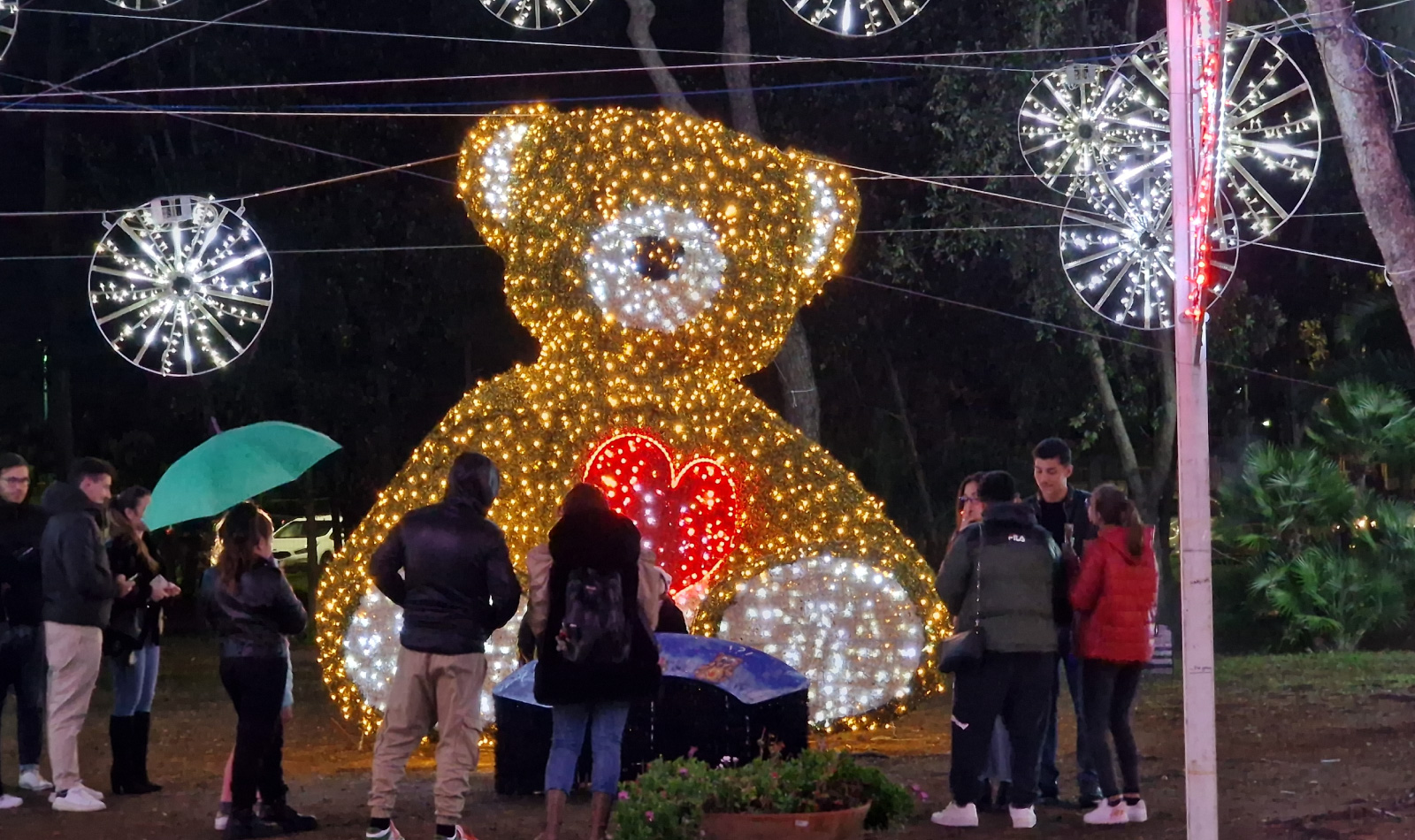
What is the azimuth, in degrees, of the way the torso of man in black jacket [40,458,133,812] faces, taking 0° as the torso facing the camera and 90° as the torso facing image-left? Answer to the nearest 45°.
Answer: approximately 270°

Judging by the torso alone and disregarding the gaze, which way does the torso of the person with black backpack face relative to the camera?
away from the camera

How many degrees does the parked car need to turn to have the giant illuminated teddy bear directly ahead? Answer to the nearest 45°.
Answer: approximately 90° to its left

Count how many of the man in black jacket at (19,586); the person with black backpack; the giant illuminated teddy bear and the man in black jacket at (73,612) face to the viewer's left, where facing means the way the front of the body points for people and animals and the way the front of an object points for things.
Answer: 0

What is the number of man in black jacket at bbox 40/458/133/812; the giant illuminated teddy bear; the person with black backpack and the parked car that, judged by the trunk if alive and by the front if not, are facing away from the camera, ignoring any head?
1

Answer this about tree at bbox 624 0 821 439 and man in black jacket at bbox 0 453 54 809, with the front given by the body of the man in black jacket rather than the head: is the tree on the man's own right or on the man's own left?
on the man's own left

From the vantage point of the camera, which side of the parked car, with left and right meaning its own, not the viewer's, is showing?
left

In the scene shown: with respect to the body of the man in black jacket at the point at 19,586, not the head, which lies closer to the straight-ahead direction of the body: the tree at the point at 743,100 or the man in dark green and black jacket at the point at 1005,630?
the man in dark green and black jacket

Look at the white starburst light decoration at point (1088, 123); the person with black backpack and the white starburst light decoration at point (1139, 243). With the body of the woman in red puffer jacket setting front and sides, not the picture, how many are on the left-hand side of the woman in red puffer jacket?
1

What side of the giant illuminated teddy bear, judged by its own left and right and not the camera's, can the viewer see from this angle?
front

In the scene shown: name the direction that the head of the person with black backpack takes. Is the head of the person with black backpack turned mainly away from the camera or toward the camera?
away from the camera

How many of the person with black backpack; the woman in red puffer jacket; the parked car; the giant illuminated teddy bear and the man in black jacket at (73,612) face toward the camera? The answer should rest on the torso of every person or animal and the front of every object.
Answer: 1

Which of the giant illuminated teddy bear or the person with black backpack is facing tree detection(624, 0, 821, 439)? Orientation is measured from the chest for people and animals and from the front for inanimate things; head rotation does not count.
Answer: the person with black backpack

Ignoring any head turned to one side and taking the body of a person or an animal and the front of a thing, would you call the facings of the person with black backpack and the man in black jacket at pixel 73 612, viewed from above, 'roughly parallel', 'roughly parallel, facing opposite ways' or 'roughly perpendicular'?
roughly perpendicular
